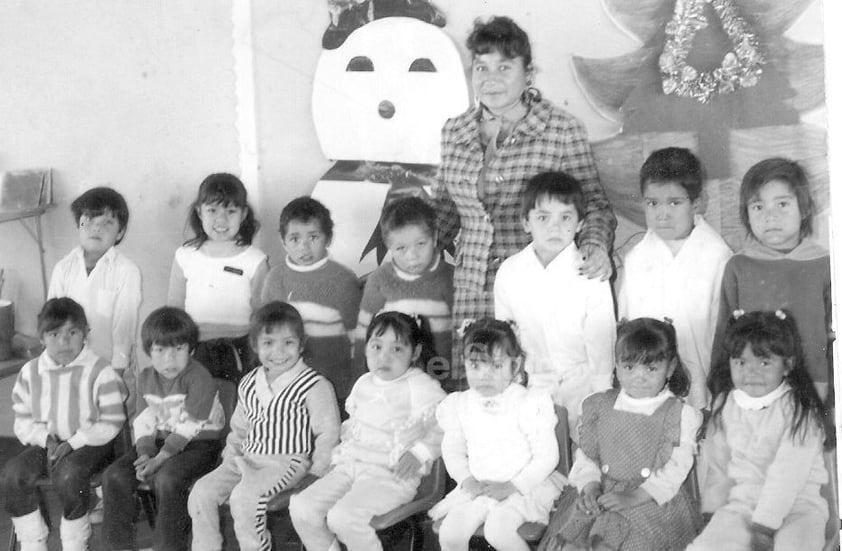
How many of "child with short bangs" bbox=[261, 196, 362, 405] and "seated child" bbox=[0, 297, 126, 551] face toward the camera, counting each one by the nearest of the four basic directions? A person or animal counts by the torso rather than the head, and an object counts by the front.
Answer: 2

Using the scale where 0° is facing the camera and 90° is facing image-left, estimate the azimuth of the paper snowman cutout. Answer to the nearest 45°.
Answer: approximately 0°

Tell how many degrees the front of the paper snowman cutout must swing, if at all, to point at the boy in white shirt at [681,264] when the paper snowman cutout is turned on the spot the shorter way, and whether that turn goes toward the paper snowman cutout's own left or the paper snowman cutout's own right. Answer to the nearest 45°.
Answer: approximately 45° to the paper snowman cutout's own left
